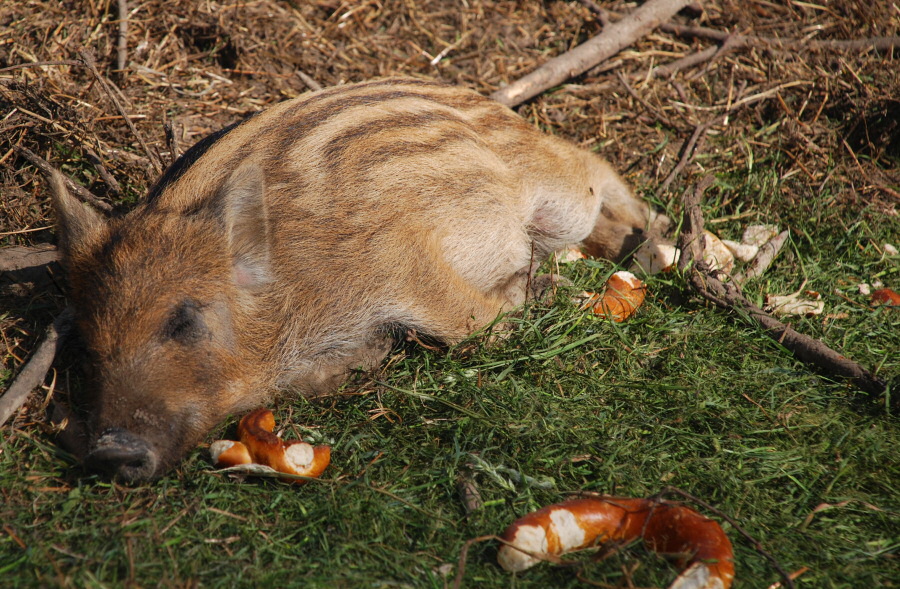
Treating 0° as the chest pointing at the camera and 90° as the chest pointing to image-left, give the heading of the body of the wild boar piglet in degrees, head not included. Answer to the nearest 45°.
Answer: approximately 45°

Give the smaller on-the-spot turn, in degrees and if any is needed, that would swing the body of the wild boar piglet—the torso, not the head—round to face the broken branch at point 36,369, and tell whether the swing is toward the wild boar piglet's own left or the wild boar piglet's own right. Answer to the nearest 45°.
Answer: approximately 45° to the wild boar piglet's own right

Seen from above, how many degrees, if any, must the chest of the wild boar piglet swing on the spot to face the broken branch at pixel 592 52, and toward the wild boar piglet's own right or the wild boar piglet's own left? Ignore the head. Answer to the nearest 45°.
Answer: approximately 180°

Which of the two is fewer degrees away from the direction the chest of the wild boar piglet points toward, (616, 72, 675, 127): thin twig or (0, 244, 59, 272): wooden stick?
the wooden stick

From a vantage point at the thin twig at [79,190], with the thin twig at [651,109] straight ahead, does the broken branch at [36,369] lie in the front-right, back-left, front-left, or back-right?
back-right

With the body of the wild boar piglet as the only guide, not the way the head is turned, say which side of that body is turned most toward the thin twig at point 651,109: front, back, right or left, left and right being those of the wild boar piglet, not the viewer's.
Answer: back

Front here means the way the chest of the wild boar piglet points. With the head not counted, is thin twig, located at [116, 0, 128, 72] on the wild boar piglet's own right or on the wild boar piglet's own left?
on the wild boar piglet's own right

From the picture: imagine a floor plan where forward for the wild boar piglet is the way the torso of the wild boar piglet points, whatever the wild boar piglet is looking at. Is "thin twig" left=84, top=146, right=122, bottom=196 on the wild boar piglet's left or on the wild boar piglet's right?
on the wild boar piglet's right

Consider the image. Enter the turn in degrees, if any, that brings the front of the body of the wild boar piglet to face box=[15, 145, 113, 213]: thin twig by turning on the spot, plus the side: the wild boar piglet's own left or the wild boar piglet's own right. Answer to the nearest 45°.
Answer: approximately 90° to the wild boar piglet's own right
